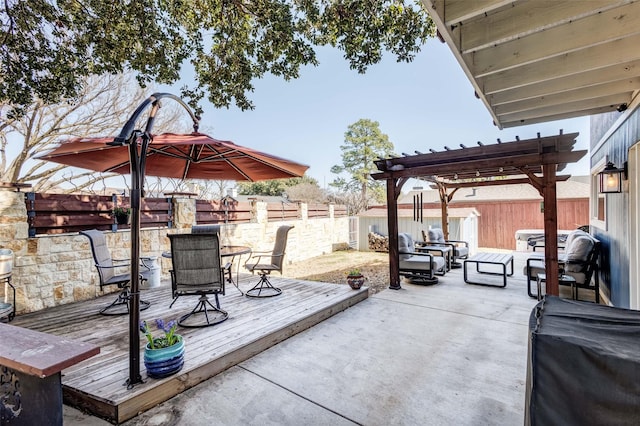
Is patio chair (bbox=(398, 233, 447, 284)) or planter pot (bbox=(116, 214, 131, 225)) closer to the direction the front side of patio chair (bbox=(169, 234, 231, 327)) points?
the planter pot

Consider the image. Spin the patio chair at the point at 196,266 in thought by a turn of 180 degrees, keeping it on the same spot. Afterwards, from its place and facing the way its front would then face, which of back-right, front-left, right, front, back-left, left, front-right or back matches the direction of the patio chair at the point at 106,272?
back-right

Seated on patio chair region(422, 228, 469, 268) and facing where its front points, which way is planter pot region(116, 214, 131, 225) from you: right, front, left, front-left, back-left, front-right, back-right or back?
right

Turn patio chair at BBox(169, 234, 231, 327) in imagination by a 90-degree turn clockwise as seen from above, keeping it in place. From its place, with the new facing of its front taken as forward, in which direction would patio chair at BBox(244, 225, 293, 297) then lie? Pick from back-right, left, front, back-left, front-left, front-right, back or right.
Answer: front-left

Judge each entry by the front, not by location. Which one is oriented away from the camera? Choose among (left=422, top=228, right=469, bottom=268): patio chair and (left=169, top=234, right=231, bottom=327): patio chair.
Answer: (left=169, top=234, right=231, bottom=327): patio chair

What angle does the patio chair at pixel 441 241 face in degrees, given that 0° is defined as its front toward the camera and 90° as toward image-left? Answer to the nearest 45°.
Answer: approximately 315°

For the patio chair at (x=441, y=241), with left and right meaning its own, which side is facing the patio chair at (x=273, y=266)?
right

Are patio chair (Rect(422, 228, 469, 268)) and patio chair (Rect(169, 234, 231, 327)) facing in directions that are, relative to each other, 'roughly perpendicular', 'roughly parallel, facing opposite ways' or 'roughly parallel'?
roughly perpendicular

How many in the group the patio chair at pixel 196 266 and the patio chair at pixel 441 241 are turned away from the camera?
1

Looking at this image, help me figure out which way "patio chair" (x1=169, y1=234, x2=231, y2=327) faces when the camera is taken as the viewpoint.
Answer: facing away from the viewer
